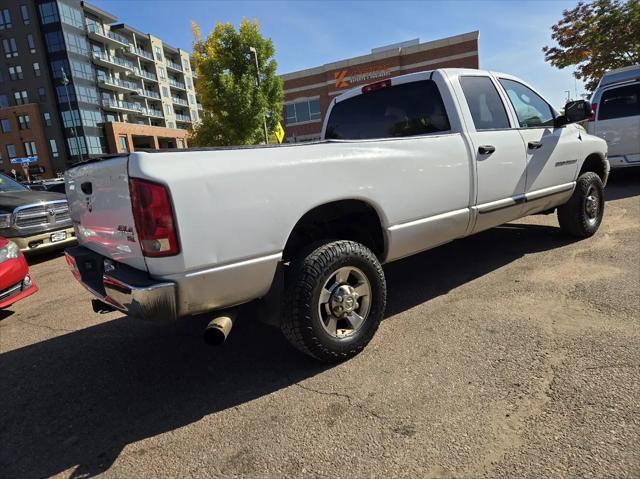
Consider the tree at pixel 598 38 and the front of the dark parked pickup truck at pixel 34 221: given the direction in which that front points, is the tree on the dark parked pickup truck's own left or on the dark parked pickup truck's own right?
on the dark parked pickup truck's own left

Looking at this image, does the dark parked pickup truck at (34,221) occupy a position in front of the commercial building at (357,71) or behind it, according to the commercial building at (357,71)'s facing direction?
in front

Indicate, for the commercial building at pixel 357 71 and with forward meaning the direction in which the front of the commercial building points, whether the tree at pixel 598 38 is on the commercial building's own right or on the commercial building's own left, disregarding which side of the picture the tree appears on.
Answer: on the commercial building's own left

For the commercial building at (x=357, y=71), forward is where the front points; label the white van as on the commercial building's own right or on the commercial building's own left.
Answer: on the commercial building's own left

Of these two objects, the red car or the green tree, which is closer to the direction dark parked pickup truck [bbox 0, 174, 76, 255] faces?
the red car

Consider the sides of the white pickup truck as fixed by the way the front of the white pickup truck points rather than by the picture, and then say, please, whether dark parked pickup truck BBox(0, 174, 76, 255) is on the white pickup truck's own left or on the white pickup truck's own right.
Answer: on the white pickup truck's own left

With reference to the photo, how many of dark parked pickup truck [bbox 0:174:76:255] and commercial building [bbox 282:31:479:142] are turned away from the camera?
0

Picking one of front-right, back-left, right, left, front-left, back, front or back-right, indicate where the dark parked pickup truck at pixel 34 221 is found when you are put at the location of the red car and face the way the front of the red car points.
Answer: back-left

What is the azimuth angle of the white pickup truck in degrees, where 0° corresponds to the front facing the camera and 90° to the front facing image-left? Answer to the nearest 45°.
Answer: approximately 225°

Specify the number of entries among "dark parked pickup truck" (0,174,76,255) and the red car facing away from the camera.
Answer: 0

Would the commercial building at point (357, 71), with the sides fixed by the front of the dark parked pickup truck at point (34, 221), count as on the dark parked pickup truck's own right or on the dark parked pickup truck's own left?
on the dark parked pickup truck's own left

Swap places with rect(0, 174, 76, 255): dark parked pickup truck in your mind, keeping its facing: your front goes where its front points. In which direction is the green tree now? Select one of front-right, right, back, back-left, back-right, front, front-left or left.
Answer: left

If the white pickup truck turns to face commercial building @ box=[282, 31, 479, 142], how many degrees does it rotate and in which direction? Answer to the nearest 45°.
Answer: approximately 45° to its left

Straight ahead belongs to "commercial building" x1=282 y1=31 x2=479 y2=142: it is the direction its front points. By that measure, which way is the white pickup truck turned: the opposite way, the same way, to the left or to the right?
the opposite way

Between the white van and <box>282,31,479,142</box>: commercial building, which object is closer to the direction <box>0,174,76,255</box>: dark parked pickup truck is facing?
the white van

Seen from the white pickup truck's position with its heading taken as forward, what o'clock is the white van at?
The white van is roughly at 12 o'clock from the white pickup truck.
